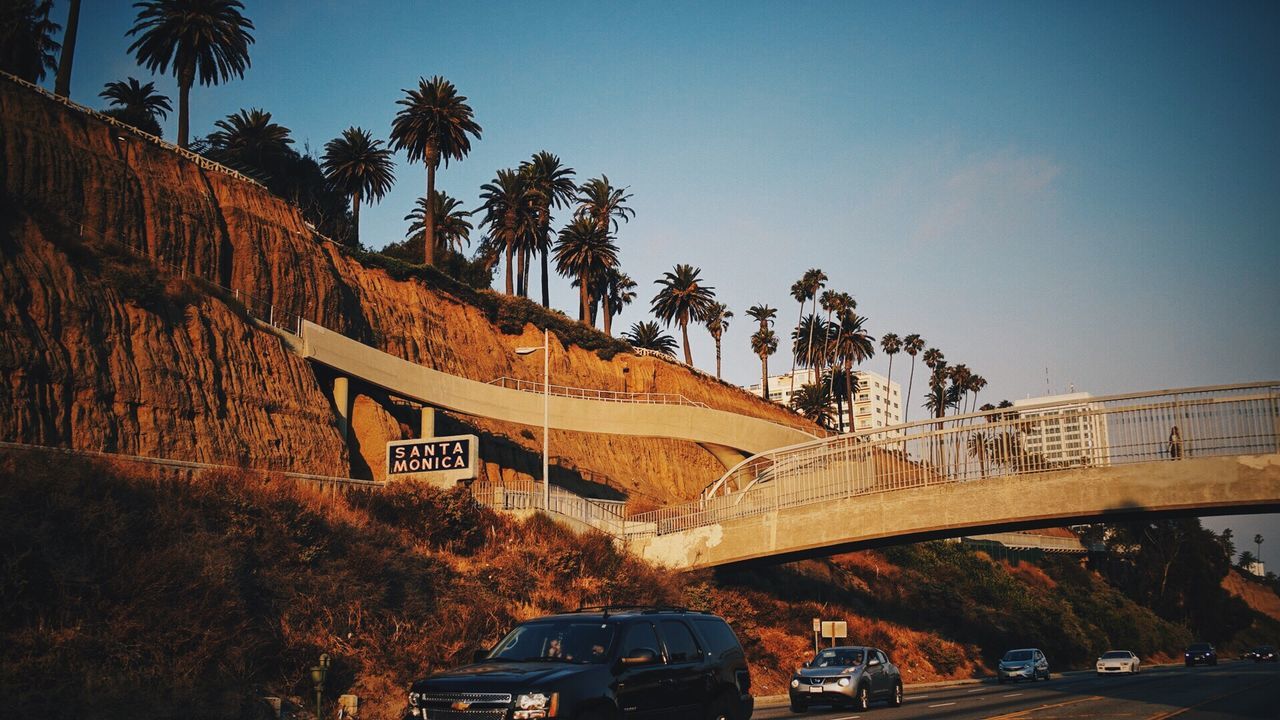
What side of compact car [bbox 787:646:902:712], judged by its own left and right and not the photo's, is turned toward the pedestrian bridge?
back

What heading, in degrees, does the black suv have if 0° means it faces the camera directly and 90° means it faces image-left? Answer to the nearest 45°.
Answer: approximately 45°

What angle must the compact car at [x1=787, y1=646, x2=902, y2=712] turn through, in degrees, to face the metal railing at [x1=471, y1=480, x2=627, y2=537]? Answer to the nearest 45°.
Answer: approximately 90° to its right

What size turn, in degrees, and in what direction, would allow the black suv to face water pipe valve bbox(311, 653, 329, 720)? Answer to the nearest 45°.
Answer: approximately 90° to its right

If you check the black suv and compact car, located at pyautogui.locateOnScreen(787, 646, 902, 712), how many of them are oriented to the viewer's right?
0

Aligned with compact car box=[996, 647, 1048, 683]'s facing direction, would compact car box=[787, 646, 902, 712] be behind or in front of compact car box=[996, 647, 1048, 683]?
in front

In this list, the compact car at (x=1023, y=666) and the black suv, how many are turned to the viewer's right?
0

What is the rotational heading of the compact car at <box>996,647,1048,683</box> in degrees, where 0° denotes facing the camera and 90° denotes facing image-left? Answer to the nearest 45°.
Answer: approximately 45°

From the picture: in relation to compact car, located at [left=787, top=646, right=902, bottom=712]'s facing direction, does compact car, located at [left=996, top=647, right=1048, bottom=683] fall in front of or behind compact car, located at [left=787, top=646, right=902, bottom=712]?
behind

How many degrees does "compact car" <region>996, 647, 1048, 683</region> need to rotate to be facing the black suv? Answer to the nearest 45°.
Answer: approximately 45° to its left

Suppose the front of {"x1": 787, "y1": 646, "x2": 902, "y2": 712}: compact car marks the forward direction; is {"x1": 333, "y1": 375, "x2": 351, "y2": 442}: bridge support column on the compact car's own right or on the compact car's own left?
on the compact car's own right
